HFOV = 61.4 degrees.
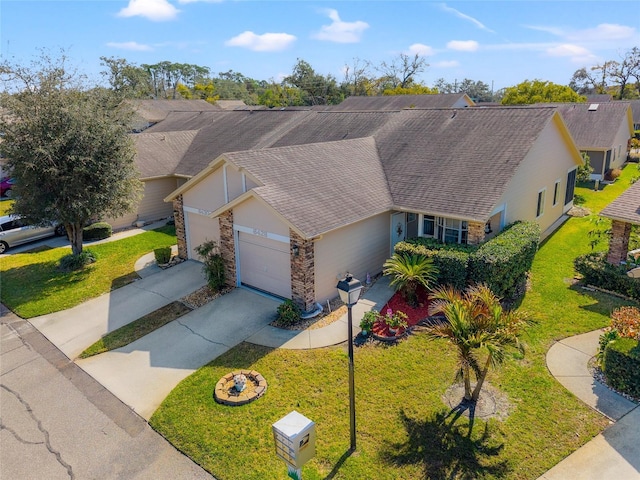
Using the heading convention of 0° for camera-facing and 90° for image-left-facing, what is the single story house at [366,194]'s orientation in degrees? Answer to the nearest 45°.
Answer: approximately 45°

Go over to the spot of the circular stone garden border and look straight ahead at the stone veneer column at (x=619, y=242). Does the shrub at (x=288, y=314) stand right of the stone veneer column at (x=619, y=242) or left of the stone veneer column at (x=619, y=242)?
left

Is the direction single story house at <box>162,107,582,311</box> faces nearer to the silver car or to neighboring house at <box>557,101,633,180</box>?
the silver car

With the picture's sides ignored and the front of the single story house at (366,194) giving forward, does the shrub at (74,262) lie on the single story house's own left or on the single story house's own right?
on the single story house's own right

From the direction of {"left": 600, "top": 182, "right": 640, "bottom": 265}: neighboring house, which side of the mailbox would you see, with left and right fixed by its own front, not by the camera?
back

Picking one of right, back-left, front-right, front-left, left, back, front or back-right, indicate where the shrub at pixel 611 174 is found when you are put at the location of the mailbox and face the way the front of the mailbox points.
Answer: back

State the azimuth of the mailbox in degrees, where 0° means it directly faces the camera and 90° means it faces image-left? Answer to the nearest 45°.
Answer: approximately 45°
